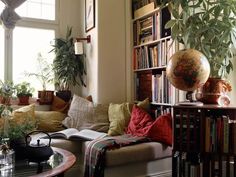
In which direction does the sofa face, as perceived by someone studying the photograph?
facing the viewer

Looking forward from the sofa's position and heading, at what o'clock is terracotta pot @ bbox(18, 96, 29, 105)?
The terracotta pot is roughly at 4 o'clock from the sofa.

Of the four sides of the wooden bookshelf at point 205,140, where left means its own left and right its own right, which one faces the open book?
right

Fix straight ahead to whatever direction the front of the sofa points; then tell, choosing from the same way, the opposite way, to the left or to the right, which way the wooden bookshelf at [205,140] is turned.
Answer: the same way

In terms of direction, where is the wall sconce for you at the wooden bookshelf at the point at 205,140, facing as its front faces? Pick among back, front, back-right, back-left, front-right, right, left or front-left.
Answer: back-right

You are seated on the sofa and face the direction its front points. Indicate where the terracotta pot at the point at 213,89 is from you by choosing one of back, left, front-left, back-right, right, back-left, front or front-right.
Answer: front-left

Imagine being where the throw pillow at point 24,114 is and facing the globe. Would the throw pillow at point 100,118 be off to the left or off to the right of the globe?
left

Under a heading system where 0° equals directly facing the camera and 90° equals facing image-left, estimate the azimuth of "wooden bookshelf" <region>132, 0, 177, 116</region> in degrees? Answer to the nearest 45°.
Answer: approximately 45°

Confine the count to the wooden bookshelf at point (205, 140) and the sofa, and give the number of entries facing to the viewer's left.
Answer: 0

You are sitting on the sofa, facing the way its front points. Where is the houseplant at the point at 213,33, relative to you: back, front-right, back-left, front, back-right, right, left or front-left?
front-left

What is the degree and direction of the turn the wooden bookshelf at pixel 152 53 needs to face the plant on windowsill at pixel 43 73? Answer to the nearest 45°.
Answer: approximately 45° to its right

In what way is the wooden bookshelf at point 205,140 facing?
toward the camera
